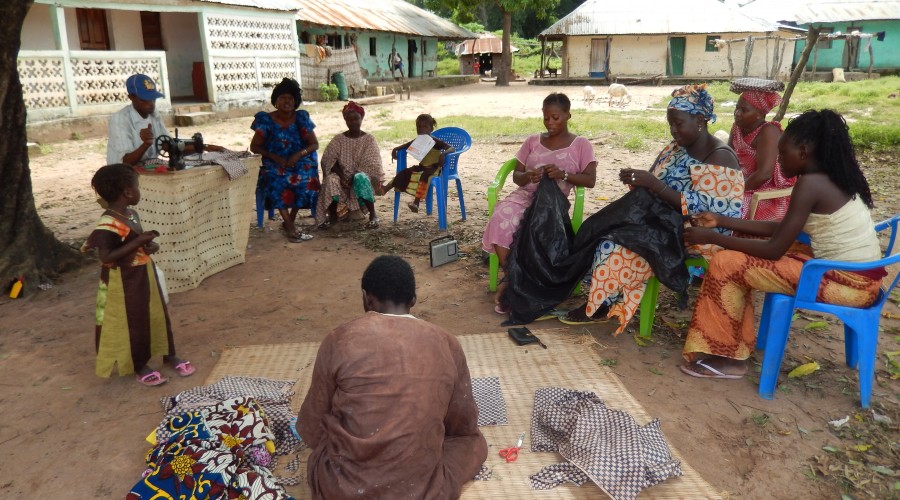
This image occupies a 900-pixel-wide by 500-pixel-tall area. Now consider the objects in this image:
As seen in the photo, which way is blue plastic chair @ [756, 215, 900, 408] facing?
to the viewer's left

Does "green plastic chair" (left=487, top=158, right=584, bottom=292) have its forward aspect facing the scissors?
yes

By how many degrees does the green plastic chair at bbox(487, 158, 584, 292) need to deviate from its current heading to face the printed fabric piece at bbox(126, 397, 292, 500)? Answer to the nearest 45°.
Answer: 0° — it already faces it

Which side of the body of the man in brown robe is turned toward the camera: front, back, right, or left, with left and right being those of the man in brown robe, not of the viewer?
back

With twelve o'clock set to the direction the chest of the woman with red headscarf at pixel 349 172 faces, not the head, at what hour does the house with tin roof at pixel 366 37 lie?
The house with tin roof is roughly at 6 o'clock from the woman with red headscarf.

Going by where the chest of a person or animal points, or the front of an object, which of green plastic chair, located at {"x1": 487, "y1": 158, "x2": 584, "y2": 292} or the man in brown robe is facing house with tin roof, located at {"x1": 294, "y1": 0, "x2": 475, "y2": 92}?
the man in brown robe

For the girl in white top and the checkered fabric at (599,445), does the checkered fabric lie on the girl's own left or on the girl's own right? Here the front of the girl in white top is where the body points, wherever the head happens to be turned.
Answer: on the girl's own left

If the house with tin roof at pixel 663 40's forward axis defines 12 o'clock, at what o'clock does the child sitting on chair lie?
The child sitting on chair is roughly at 12 o'clock from the house with tin roof.

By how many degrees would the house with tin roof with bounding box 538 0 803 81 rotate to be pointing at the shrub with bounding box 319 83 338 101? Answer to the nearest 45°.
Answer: approximately 45° to its right

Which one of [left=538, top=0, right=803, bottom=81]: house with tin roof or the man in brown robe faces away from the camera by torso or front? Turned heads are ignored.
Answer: the man in brown robe

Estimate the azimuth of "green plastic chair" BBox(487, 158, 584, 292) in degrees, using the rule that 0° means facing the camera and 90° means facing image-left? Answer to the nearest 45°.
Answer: approximately 0°

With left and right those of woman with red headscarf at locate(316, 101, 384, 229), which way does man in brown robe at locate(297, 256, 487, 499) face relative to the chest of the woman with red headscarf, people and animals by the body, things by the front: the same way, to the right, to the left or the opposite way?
the opposite way

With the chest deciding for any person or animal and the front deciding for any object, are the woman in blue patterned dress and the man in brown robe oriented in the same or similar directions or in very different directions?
very different directions

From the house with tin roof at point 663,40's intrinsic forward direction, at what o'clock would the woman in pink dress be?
The woman in pink dress is roughly at 12 o'clock from the house with tin roof.

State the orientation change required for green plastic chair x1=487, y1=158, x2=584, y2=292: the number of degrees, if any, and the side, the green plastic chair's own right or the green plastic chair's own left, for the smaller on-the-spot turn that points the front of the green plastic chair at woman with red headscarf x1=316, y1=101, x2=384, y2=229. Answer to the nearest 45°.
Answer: approximately 135° to the green plastic chair's own right
